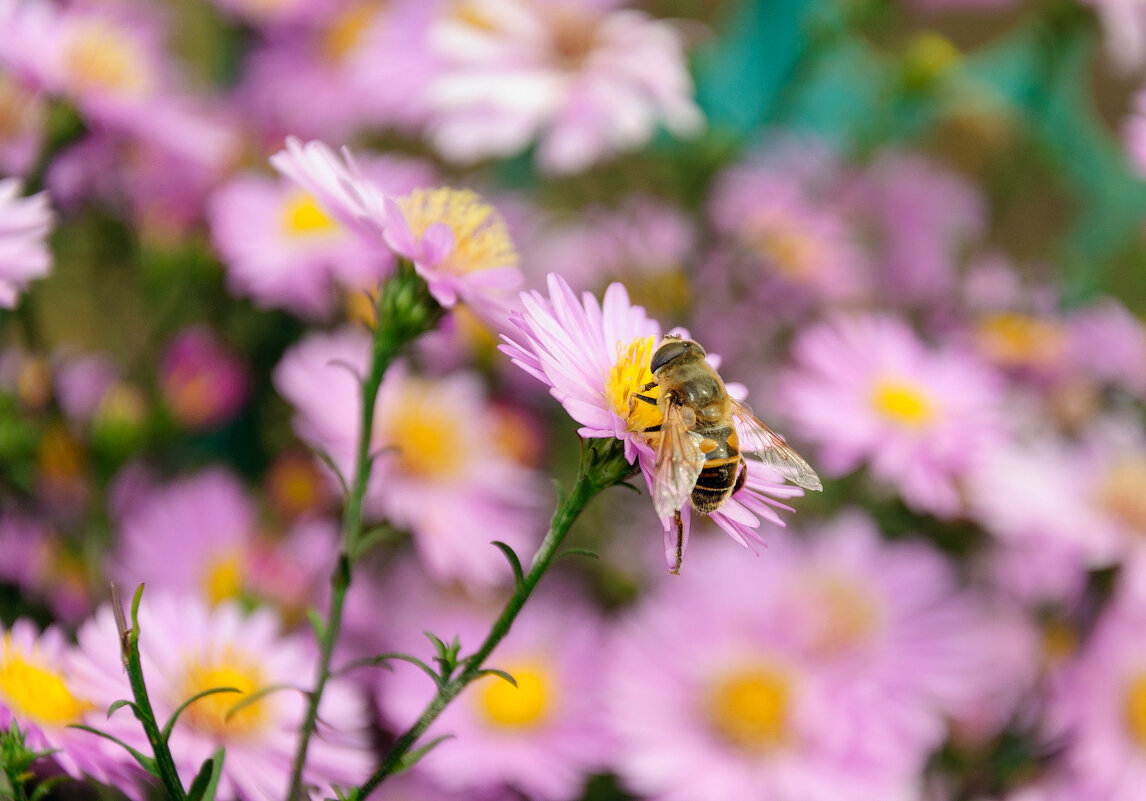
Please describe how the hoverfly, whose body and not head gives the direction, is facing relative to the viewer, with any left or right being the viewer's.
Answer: facing away from the viewer and to the left of the viewer
